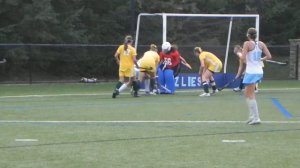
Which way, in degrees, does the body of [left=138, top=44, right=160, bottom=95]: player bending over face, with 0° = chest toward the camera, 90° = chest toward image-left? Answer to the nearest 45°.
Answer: approximately 225°

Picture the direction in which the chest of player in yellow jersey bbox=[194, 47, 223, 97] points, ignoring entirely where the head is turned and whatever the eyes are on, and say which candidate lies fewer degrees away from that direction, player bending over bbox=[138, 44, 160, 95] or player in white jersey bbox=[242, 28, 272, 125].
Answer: the player bending over

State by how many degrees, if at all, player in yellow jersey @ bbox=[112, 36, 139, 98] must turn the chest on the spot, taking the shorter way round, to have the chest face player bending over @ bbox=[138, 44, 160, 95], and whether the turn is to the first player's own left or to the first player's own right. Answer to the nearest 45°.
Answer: approximately 45° to the first player's own right

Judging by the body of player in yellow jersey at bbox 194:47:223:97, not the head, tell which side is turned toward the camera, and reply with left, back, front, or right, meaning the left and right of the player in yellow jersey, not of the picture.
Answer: left

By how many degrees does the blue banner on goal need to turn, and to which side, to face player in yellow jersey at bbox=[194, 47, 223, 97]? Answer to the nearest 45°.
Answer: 0° — it already faces them

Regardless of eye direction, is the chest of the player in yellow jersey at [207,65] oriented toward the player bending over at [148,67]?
yes

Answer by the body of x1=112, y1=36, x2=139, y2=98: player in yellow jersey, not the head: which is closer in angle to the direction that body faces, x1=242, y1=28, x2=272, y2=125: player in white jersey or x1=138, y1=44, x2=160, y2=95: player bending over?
the player bending over

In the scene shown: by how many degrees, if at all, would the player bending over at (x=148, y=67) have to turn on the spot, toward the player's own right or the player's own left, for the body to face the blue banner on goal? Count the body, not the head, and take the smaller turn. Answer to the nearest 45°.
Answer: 0° — they already face it

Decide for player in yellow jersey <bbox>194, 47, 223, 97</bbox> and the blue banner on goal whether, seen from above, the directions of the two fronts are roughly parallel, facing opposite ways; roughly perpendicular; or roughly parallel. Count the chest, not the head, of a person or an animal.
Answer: roughly perpendicular
